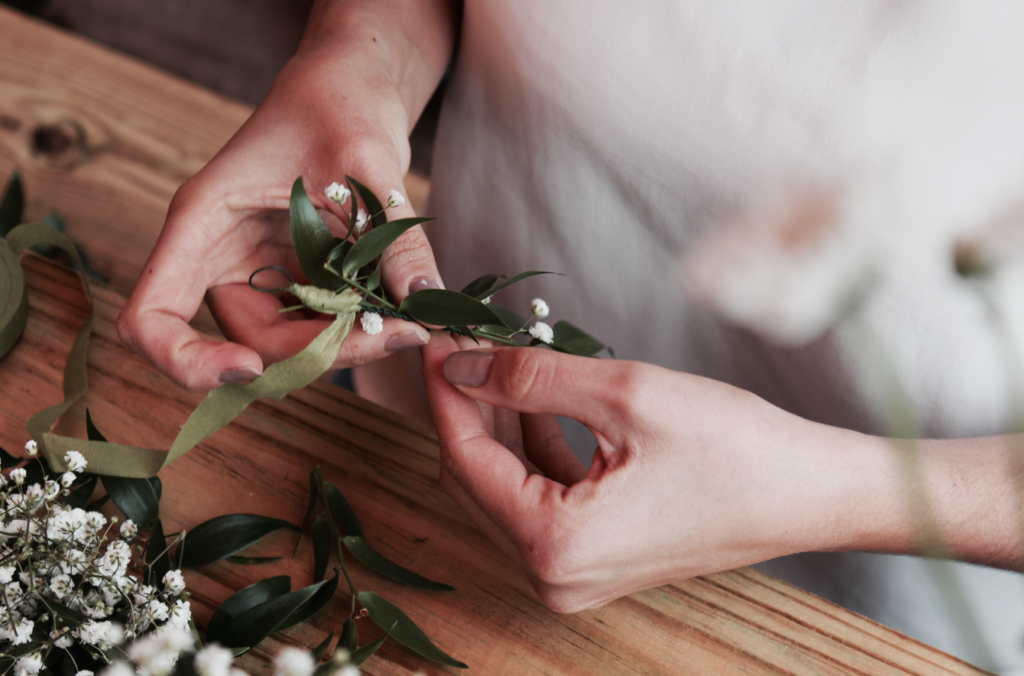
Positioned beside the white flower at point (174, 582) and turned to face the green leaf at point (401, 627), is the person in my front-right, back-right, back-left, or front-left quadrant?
front-left

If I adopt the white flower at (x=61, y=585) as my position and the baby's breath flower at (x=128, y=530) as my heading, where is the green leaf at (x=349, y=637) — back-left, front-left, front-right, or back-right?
front-right
